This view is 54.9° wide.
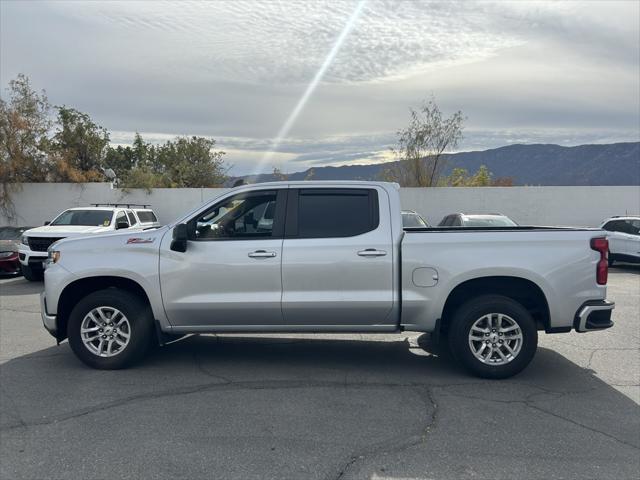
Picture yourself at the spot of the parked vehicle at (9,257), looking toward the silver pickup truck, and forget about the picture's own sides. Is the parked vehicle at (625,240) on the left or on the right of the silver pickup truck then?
left

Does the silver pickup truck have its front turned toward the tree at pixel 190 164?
no

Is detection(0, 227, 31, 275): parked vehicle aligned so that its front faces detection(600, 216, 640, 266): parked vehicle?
no

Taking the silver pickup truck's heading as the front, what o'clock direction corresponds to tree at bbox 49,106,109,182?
The tree is roughly at 2 o'clock from the silver pickup truck.

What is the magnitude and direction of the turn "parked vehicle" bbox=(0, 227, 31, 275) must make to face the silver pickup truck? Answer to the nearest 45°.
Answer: approximately 45° to its left

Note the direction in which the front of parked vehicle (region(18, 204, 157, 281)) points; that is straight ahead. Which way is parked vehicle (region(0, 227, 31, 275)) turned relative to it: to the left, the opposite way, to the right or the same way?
the same way

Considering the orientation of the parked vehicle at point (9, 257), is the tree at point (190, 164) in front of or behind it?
behind

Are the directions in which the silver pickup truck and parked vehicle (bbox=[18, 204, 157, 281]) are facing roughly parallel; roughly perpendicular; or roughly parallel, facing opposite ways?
roughly perpendicular

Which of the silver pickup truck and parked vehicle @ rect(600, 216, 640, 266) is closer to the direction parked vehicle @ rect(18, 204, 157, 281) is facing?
the silver pickup truck

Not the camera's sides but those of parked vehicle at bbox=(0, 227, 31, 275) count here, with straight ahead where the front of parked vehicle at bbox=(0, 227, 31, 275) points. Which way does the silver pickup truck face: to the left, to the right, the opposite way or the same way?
to the right

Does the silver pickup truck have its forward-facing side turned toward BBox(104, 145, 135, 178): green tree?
no

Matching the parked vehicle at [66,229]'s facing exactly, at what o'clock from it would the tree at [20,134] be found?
The tree is roughly at 4 o'clock from the parked vehicle.

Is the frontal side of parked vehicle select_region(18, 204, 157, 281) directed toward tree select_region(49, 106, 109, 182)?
no

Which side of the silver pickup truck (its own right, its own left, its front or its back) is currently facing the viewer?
left

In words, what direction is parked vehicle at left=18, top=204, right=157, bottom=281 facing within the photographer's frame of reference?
facing the viewer and to the left of the viewer
